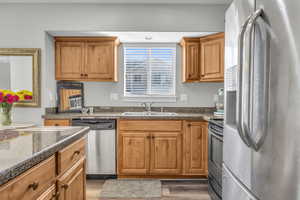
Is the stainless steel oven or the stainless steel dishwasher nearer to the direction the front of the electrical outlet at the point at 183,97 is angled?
the stainless steel oven

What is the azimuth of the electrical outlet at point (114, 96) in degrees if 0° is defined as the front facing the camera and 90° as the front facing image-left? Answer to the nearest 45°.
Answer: approximately 0°

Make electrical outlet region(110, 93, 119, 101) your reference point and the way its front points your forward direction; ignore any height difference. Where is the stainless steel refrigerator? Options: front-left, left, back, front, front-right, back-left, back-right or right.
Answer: front

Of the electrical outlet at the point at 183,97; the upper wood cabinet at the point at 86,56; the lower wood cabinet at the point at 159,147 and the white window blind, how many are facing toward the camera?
4

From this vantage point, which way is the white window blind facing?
toward the camera

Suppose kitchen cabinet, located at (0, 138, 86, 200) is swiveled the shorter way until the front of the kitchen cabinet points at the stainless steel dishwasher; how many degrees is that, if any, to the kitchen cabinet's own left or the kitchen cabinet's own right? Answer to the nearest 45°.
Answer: approximately 135° to the kitchen cabinet's own left

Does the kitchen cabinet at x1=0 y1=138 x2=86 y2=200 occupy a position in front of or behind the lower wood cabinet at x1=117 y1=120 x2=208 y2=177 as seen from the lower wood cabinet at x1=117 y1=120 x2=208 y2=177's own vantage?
in front

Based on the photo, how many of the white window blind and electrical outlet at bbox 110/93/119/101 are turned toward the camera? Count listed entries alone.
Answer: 2

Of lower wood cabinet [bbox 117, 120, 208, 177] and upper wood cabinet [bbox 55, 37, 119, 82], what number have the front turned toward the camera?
2

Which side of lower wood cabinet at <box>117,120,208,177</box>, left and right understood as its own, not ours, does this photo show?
front

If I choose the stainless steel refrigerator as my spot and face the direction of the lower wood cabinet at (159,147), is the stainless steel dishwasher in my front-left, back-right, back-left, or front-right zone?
front-left

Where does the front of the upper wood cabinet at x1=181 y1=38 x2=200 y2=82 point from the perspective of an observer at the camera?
facing the viewer

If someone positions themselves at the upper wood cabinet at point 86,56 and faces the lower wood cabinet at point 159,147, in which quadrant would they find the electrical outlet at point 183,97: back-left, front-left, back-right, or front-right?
front-left

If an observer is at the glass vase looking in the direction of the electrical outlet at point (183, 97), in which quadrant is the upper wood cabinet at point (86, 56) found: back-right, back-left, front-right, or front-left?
front-left

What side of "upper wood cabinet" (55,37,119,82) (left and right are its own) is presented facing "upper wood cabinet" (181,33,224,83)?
left

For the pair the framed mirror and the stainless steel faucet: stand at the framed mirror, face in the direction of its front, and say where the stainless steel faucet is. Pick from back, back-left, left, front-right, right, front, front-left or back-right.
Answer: left

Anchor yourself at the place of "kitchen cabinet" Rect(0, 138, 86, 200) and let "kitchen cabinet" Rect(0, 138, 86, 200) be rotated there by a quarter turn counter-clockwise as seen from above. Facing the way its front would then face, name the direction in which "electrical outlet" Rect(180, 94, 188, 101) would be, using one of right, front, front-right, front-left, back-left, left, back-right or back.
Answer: front
